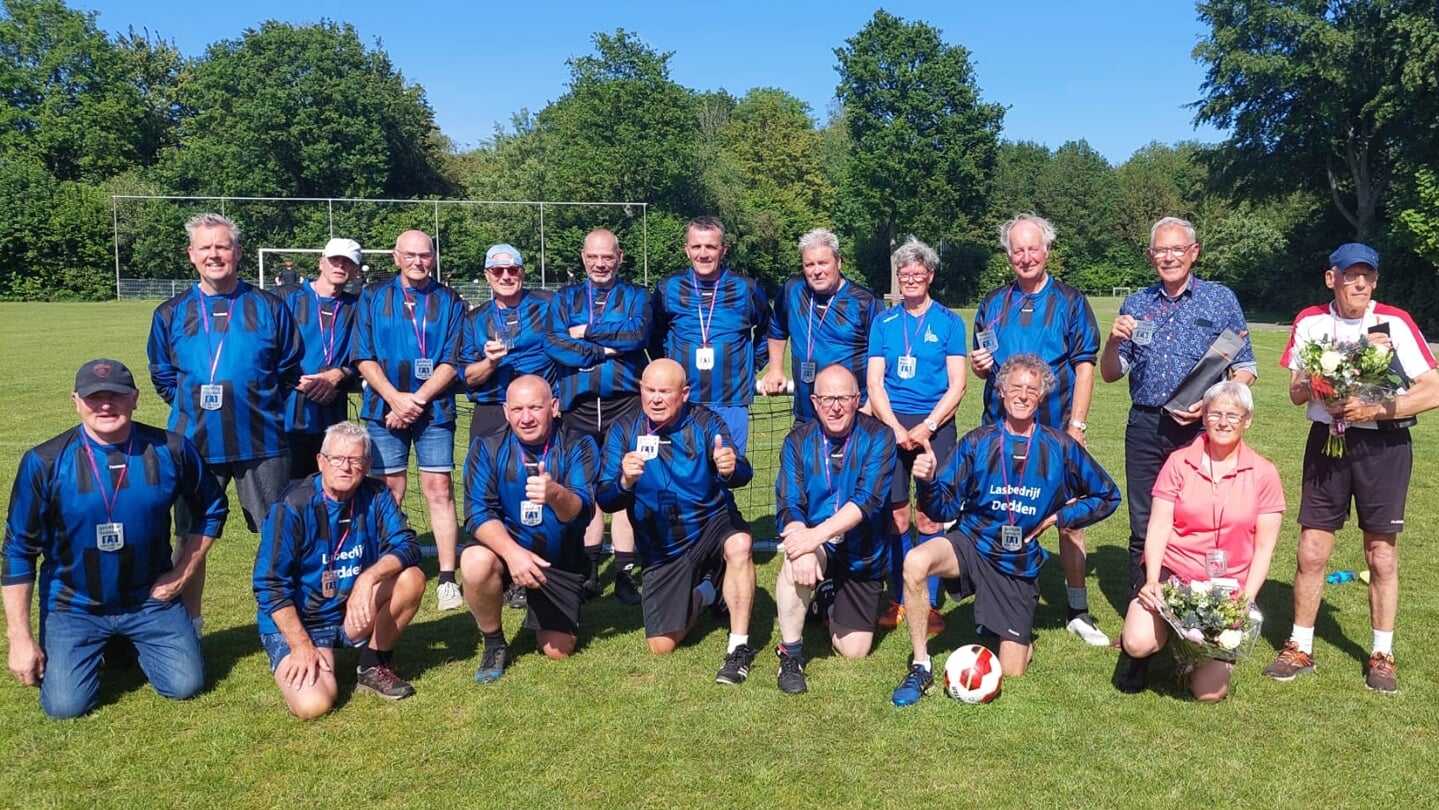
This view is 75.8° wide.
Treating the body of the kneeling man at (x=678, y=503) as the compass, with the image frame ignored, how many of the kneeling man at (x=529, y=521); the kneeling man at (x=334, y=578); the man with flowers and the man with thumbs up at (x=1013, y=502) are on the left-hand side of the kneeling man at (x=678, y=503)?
2

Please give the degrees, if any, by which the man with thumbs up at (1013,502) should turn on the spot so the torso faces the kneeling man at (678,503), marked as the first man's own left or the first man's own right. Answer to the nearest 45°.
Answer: approximately 90° to the first man's own right

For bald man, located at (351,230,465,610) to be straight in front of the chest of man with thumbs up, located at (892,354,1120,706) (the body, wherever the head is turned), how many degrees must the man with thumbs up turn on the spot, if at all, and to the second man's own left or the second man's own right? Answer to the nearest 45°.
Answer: approximately 90° to the second man's own right

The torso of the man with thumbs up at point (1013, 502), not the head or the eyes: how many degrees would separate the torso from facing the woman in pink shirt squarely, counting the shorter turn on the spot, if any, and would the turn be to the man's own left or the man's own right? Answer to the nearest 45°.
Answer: approximately 90° to the man's own left

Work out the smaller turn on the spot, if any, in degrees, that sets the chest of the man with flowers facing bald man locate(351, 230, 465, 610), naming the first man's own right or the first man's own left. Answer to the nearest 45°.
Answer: approximately 90° to the first man's own right

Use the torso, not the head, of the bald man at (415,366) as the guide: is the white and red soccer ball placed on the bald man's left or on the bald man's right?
on the bald man's left
